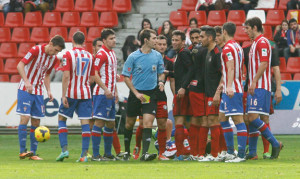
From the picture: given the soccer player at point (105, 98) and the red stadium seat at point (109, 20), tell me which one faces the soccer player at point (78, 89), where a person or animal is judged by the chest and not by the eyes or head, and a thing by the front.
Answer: the red stadium seat

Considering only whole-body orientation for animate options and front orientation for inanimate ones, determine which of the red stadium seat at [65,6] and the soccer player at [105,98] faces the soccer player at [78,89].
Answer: the red stadium seat

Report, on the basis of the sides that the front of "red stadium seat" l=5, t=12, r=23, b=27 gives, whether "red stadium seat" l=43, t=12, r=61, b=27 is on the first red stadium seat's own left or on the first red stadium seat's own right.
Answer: on the first red stadium seat's own left

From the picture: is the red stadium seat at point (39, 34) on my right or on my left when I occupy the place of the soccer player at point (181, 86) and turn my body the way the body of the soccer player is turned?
on my right

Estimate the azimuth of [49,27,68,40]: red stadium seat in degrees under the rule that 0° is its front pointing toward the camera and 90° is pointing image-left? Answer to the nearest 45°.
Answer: approximately 0°
